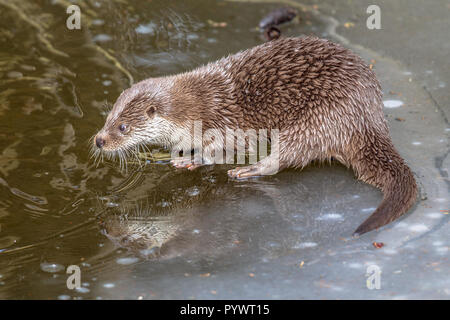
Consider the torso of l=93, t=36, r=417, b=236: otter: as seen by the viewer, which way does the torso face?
to the viewer's left
